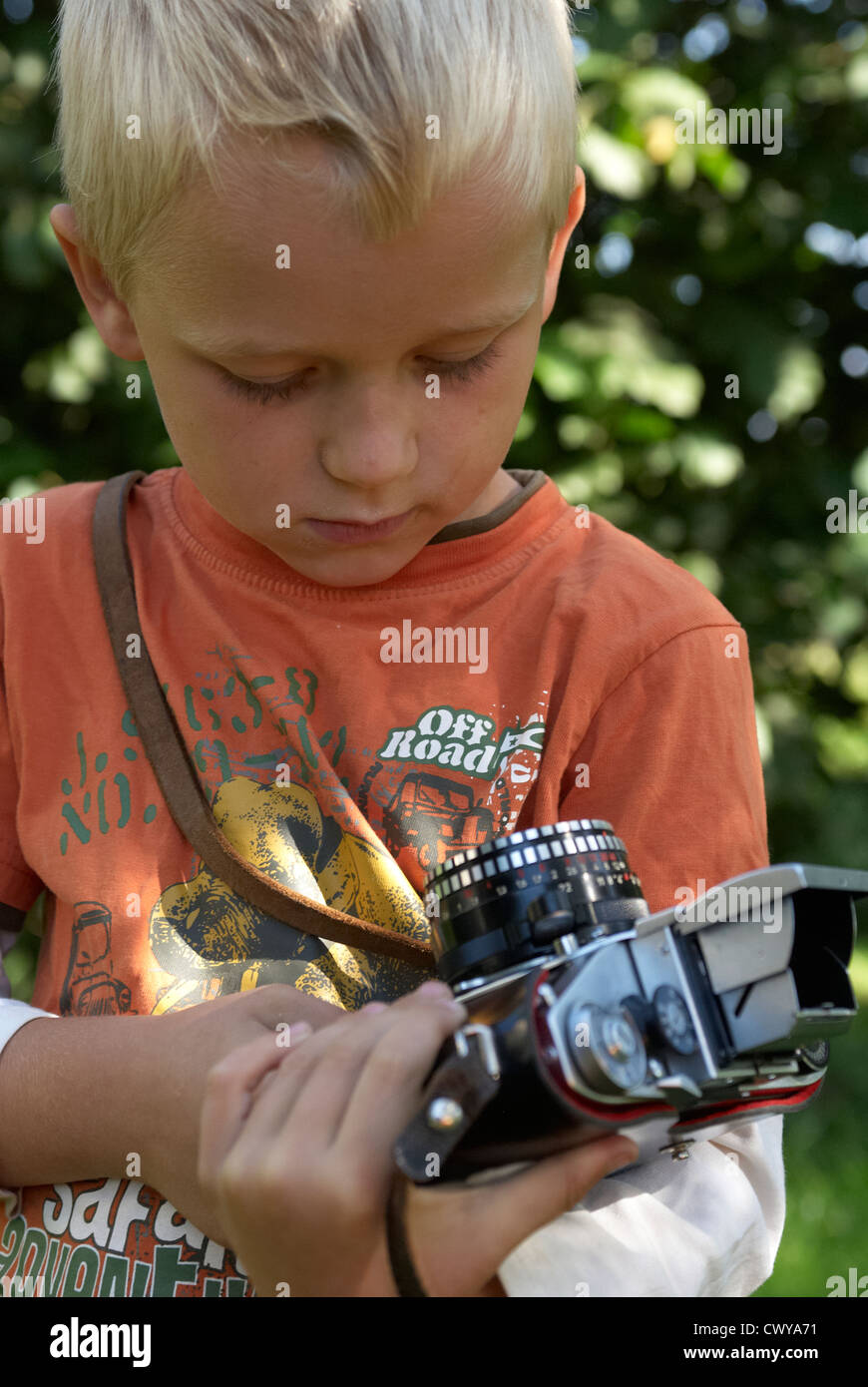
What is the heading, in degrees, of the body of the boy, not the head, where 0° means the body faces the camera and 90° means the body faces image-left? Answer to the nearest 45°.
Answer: approximately 0°
